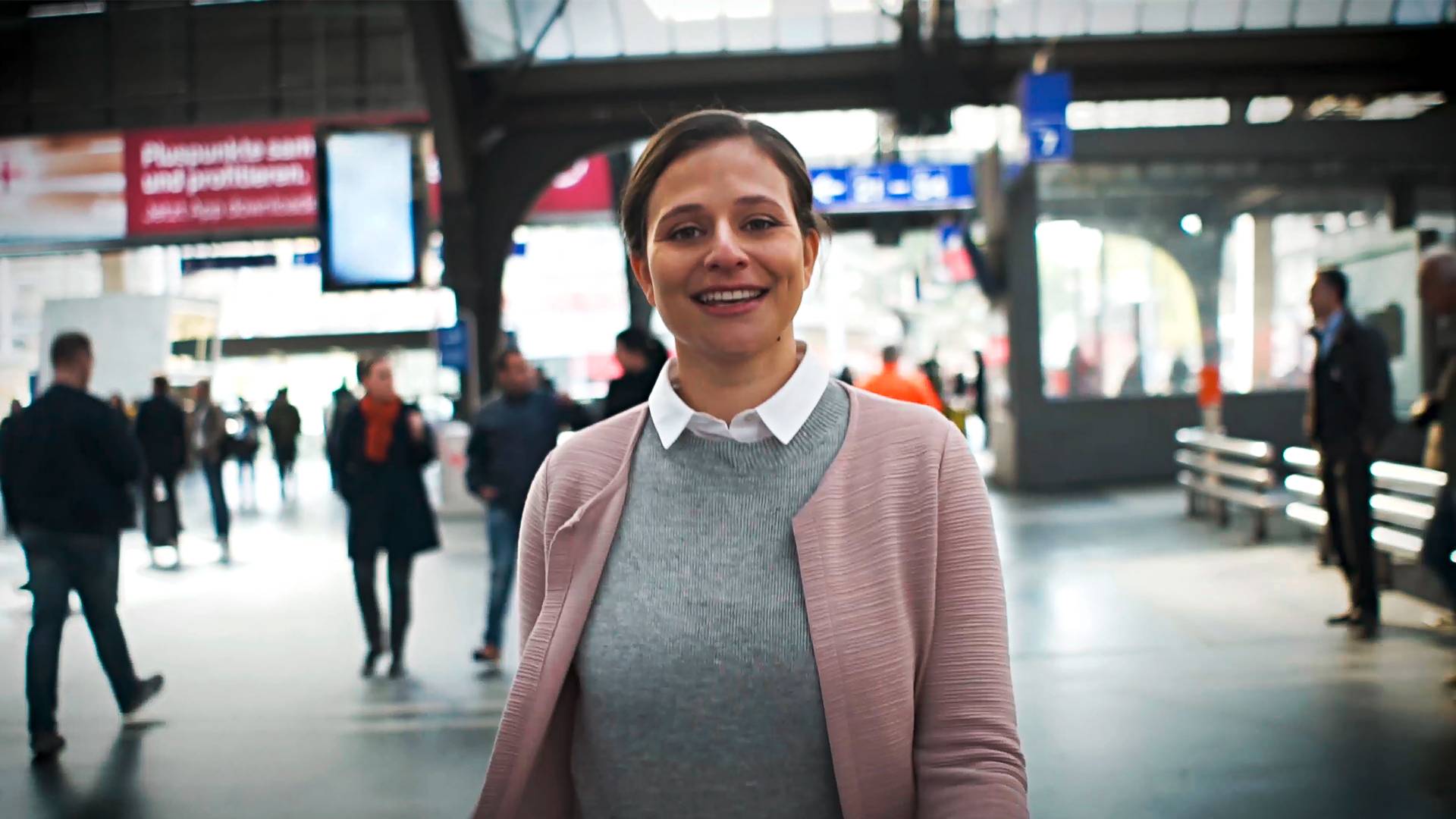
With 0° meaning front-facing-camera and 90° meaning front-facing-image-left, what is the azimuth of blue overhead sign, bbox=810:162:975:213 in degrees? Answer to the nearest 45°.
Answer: approximately 0°

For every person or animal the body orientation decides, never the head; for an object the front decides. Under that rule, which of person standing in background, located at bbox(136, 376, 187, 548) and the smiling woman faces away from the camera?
the person standing in background

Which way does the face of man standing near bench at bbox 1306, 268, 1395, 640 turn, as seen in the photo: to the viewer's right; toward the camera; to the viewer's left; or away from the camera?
to the viewer's left

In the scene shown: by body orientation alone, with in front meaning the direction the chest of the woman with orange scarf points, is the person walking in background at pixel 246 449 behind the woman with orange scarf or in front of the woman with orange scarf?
behind

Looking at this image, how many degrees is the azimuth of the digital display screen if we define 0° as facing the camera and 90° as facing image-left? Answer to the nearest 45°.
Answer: approximately 0°
